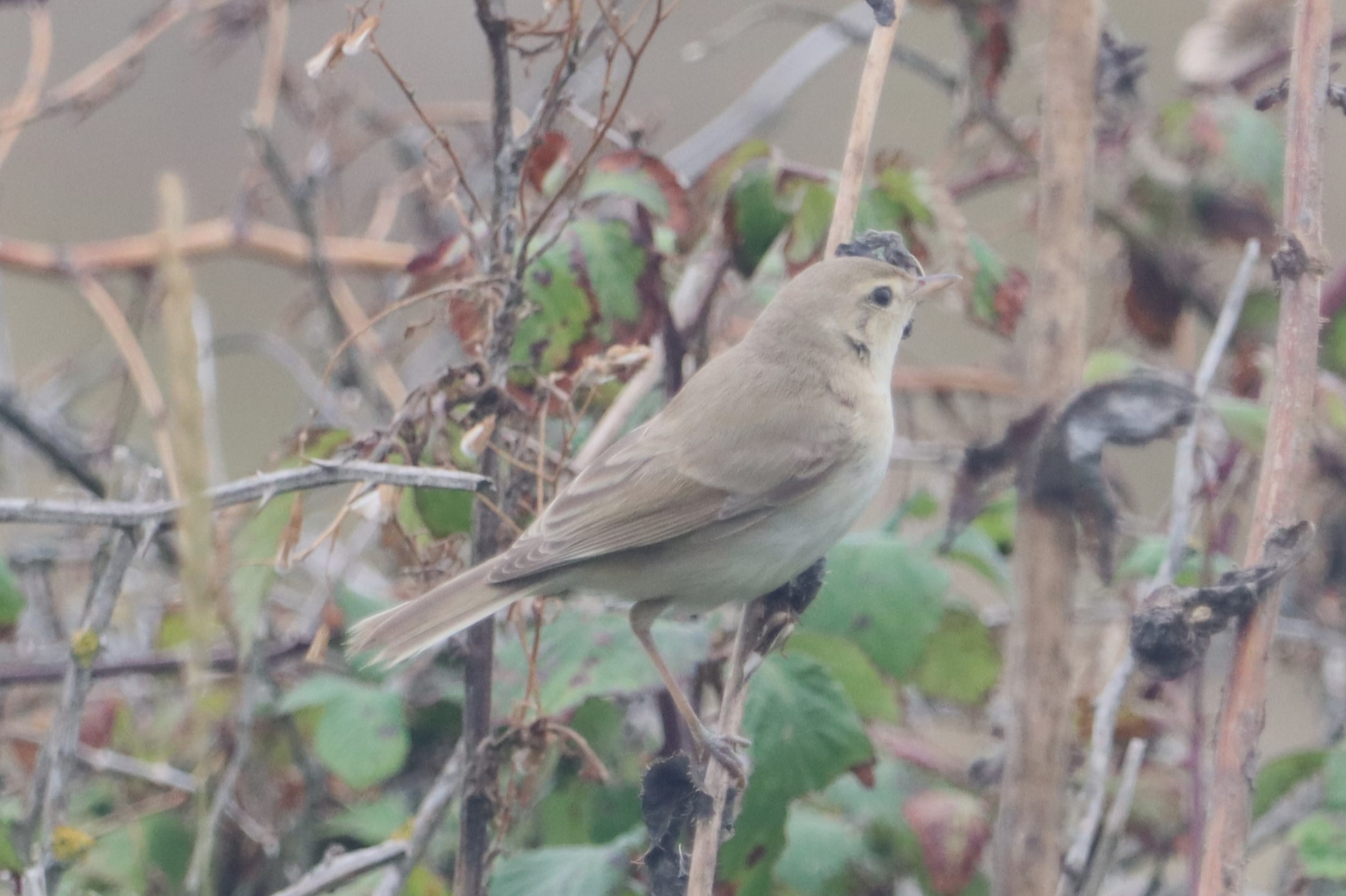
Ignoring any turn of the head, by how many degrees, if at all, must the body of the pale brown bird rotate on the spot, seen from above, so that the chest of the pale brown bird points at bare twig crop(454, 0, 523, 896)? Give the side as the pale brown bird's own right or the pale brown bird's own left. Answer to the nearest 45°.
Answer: approximately 135° to the pale brown bird's own right

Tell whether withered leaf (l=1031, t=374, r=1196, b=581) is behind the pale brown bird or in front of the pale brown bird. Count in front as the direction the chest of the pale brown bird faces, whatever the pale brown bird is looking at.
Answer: in front

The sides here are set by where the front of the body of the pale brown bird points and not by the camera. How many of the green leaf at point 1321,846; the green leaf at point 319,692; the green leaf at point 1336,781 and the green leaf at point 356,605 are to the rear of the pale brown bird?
2

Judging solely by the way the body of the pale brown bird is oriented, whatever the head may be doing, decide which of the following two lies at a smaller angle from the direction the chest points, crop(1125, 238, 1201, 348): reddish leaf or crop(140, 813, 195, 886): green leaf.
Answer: the reddish leaf

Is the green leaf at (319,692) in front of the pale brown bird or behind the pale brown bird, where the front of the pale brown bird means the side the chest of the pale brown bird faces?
behind

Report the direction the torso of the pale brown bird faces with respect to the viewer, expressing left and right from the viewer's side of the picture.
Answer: facing to the right of the viewer

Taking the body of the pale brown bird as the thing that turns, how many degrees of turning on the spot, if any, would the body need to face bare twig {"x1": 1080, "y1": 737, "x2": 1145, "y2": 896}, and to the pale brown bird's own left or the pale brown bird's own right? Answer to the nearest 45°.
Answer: approximately 45° to the pale brown bird's own right

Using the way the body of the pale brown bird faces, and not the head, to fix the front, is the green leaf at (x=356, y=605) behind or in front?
behind

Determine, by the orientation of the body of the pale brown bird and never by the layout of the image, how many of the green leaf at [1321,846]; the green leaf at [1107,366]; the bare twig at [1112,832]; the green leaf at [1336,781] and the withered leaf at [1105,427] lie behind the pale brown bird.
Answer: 0

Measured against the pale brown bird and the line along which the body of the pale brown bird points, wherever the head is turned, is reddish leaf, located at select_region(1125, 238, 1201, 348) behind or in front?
in front
